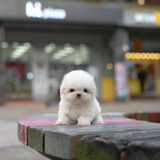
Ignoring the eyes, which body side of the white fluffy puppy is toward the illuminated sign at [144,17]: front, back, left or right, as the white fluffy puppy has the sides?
back

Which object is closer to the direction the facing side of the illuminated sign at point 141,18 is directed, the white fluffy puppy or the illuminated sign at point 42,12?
the white fluffy puppy

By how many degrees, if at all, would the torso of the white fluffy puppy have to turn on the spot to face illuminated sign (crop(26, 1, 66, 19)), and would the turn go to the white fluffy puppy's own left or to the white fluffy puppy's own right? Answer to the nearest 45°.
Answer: approximately 180°

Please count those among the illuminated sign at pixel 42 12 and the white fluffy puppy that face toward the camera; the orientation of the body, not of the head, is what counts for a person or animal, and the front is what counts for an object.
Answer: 2

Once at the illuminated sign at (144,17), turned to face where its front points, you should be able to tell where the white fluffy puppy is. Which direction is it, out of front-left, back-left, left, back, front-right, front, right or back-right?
front

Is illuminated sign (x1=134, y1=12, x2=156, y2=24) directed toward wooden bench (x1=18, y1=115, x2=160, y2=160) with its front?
yes

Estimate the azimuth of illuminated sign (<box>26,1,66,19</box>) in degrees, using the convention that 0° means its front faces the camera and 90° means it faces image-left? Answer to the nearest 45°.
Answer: approximately 0°

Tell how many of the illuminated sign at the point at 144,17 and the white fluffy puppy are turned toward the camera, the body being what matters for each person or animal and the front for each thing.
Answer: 2

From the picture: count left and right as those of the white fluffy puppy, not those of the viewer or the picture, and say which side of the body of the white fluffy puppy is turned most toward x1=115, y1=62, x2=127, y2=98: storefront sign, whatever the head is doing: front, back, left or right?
back

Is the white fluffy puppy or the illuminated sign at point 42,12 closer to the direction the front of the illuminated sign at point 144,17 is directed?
the white fluffy puppy

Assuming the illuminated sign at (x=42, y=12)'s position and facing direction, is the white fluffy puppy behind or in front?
in front

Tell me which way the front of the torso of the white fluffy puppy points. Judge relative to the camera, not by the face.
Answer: toward the camera

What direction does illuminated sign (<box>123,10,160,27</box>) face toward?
toward the camera
